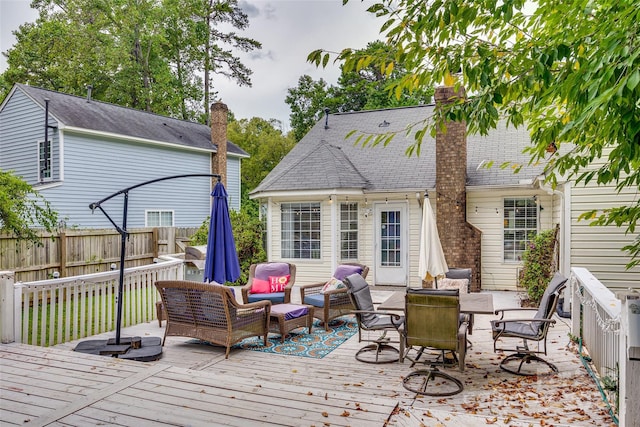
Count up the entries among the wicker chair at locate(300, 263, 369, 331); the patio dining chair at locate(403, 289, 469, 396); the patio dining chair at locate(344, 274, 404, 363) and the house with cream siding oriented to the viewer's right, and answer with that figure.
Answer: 1

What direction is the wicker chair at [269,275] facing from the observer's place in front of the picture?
facing the viewer

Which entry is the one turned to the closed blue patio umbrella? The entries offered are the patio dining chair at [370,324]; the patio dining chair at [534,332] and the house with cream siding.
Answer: the patio dining chair at [534,332]

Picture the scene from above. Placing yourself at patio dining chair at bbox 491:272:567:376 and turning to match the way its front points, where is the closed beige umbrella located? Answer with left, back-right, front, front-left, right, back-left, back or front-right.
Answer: front-right

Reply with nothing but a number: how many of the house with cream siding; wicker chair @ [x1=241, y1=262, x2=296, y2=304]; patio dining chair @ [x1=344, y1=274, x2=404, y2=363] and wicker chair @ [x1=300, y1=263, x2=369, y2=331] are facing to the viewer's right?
1

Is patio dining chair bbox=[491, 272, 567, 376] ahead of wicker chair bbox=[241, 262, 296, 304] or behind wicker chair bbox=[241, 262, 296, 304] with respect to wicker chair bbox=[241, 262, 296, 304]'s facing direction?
ahead

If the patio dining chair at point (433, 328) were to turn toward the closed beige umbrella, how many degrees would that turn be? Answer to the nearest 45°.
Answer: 0° — it already faces it

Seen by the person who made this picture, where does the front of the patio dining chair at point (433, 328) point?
facing away from the viewer

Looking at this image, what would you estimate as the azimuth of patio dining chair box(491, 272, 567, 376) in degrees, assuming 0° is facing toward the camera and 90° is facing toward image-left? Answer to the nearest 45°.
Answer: approximately 90°

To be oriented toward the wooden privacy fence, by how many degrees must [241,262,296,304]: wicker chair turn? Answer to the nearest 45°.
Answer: approximately 135° to its right

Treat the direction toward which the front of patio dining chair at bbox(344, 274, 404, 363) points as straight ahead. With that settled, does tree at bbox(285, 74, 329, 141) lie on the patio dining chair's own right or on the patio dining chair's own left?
on the patio dining chair's own left

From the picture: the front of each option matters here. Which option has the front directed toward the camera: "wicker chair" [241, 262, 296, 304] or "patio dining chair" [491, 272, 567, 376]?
the wicker chair

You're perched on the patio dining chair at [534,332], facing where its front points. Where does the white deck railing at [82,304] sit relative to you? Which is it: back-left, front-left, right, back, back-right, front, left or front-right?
front

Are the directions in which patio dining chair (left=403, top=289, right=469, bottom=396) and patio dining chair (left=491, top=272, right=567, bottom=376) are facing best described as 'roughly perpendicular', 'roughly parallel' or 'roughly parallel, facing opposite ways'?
roughly perpendicular

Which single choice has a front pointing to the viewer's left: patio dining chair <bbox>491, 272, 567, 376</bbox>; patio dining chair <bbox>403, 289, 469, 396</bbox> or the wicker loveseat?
patio dining chair <bbox>491, 272, 567, 376</bbox>

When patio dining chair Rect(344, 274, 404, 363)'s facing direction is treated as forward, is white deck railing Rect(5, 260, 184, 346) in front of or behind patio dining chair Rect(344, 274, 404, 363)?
behind

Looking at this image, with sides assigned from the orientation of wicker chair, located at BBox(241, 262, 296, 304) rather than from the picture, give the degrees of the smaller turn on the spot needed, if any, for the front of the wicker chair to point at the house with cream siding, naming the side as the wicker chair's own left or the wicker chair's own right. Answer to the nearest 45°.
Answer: approximately 135° to the wicker chair's own left

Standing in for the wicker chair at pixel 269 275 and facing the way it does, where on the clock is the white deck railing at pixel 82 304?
The white deck railing is roughly at 2 o'clock from the wicker chair.

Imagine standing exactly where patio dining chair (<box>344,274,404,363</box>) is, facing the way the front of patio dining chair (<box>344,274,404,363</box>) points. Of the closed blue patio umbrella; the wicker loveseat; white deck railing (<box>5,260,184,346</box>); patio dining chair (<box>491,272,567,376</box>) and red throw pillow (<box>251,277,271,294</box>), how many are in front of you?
1

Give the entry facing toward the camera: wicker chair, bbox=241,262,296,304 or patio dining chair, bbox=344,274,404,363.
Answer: the wicker chair
